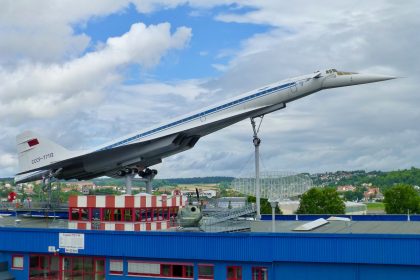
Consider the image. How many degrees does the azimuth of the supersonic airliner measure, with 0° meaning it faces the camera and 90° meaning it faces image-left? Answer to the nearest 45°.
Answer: approximately 270°

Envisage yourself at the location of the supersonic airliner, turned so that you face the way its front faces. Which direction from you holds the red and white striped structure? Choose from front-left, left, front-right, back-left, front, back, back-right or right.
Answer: right
